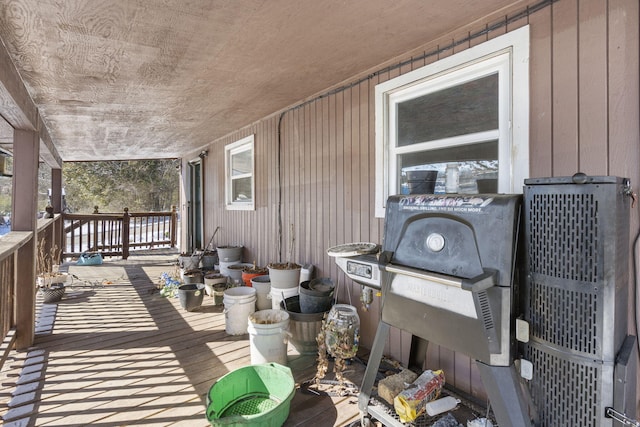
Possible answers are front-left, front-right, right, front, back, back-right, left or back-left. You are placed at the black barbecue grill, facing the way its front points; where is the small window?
right

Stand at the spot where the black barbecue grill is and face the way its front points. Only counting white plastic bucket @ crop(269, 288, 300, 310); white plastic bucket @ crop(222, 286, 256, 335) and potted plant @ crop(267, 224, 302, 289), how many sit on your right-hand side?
3

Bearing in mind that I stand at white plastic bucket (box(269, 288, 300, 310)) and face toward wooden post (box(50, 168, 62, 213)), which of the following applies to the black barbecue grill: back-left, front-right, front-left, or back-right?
back-left

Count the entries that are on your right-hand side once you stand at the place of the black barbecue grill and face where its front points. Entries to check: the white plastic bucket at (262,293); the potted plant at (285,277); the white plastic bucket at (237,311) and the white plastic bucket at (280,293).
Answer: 4

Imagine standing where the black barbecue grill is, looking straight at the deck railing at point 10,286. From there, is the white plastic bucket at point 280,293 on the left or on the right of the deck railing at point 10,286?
right

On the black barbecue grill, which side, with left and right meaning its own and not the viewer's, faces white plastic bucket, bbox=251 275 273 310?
right

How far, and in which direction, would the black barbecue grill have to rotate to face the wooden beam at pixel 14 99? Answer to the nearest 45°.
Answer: approximately 45° to its right

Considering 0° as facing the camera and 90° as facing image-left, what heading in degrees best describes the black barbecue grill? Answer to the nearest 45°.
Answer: approximately 45°

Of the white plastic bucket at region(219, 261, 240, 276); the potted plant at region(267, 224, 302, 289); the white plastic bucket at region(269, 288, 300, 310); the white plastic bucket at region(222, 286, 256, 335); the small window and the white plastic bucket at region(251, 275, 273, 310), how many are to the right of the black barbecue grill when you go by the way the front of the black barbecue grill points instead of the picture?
6

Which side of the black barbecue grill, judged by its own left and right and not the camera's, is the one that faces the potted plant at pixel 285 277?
right

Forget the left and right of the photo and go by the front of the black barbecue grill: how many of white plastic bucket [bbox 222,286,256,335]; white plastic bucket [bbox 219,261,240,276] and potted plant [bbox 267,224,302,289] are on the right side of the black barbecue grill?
3

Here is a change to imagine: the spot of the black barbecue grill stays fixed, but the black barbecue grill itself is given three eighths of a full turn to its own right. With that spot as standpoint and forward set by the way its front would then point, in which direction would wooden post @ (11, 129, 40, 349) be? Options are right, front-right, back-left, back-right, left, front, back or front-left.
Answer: left

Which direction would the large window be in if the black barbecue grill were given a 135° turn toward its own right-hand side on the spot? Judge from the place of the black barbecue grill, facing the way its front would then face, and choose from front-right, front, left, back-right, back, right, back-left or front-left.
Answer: front

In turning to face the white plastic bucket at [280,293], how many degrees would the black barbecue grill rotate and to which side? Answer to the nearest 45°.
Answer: approximately 90° to its right
